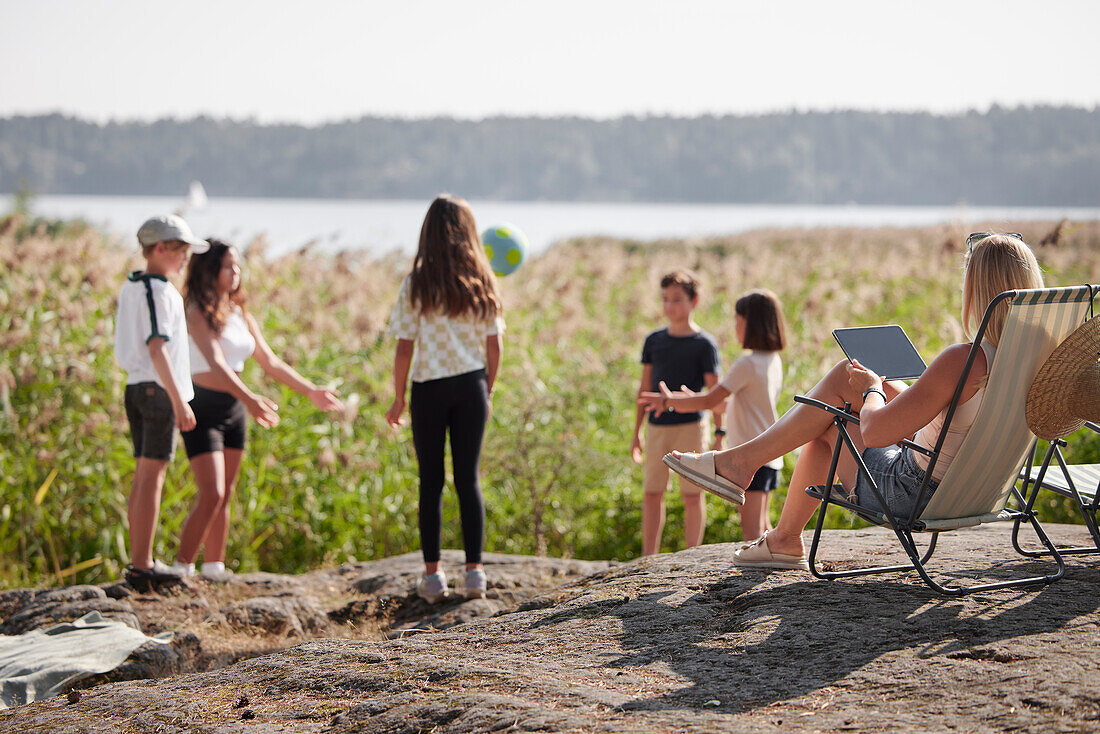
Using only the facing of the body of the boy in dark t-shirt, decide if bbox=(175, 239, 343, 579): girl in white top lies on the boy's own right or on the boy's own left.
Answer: on the boy's own right

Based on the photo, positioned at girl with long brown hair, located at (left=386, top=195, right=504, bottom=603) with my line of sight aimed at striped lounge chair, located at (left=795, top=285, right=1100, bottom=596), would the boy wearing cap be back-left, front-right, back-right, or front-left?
back-right

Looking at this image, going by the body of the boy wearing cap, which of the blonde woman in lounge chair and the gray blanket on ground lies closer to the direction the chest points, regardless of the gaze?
the blonde woman in lounge chair

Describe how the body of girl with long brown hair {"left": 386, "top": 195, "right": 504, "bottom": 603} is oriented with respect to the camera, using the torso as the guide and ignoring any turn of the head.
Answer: away from the camera

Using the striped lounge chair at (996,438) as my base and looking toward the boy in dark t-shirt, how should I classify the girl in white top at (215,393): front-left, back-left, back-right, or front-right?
front-left

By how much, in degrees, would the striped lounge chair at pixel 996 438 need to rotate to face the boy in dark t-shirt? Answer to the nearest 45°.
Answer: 0° — it already faces them

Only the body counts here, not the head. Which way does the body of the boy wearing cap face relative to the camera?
to the viewer's right

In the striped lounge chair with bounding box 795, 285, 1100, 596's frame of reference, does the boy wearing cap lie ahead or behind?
ahead

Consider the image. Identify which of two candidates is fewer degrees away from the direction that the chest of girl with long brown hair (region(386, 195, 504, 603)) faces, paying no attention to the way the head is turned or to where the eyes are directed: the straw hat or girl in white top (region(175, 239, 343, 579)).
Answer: the girl in white top

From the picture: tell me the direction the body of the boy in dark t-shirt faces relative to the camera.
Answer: toward the camera

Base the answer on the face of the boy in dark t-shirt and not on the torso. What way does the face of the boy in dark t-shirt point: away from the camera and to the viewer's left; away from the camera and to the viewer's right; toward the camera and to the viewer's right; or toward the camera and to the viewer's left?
toward the camera and to the viewer's left

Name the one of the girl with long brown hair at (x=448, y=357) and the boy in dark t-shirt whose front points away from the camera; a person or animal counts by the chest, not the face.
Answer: the girl with long brown hair

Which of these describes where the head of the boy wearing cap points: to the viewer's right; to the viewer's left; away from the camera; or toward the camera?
to the viewer's right

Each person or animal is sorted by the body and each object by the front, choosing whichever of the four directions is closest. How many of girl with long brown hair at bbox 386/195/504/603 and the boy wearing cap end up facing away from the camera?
1
